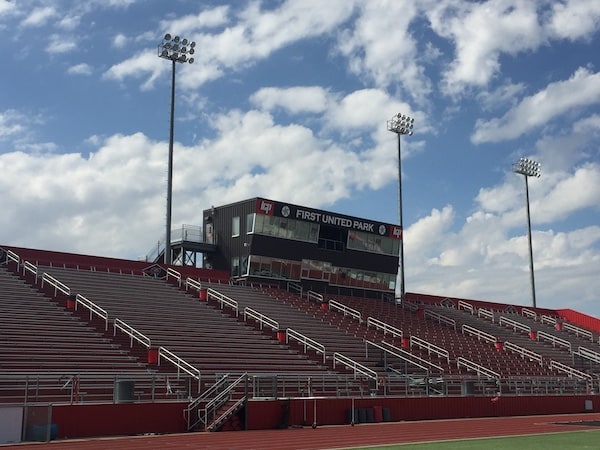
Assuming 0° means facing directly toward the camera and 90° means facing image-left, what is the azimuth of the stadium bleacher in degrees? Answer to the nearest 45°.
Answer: approximately 315°
